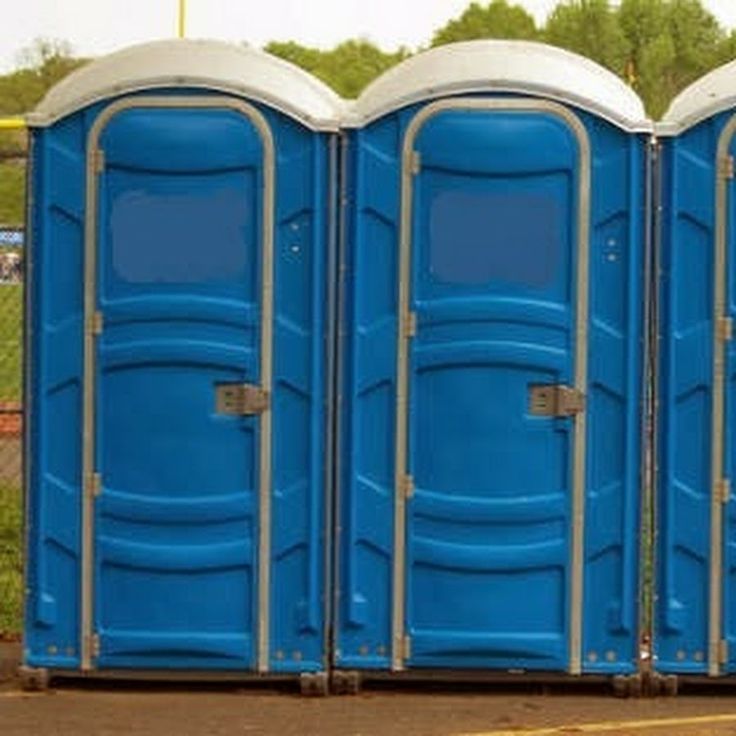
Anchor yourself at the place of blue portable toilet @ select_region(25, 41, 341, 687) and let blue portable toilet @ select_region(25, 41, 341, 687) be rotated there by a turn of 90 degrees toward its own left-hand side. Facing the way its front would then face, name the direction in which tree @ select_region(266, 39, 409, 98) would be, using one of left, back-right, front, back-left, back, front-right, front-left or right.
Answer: left

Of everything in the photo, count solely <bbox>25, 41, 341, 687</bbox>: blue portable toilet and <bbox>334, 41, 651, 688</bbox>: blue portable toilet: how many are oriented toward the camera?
2

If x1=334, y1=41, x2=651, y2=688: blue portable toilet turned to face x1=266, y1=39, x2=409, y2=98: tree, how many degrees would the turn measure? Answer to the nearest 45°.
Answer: approximately 180°

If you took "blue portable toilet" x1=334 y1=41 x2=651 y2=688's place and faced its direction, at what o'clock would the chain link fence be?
The chain link fence is roughly at 5 o'clock from the blue portable toilet.

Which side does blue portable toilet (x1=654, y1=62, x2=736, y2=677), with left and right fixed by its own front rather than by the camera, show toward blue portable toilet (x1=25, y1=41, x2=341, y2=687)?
right

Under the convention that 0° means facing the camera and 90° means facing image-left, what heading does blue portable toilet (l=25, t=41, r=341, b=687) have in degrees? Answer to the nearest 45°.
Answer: approximately 0°

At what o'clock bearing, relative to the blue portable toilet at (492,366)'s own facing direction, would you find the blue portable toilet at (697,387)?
the blue portable toilet at (697,387) is roughly at 9 o'clock from the blue portable toilet at (492,366).

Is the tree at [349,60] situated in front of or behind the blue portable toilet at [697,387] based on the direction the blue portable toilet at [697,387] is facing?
behind

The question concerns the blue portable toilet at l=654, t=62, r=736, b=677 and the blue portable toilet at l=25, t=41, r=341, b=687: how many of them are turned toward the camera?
2

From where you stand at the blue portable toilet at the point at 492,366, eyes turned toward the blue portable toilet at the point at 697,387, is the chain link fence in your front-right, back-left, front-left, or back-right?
back-left

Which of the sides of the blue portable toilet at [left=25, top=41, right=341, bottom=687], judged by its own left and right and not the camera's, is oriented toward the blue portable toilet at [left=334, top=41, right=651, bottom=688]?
left
